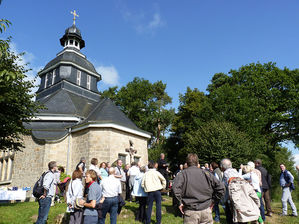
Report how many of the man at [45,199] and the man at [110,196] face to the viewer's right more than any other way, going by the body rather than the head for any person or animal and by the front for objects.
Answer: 1

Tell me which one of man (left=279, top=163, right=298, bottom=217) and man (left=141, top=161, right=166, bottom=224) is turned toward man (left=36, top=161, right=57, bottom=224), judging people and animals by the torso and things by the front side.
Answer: man (left=279, top=163, right=298, bottom=217)

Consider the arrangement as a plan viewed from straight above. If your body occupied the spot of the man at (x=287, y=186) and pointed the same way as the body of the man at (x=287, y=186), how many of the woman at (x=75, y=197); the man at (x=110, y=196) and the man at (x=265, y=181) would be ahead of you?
3

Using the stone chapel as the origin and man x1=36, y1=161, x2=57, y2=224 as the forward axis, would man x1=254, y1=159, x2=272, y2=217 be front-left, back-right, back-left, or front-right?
front-left

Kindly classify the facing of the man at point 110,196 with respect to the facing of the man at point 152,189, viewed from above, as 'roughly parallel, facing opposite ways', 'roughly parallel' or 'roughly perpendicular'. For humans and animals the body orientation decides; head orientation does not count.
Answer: roughly parallel

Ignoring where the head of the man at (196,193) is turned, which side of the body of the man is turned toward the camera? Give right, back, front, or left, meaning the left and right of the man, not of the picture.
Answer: back

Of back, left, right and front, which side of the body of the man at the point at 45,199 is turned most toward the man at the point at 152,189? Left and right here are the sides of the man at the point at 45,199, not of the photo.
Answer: front

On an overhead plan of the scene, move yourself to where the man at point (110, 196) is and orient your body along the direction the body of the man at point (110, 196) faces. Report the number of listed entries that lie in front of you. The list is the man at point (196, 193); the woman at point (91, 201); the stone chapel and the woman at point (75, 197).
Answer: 1

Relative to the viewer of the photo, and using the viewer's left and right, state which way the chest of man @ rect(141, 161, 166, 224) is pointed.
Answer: facing away from the viewer

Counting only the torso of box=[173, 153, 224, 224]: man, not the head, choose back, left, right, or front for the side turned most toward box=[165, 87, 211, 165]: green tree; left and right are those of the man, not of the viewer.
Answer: front
